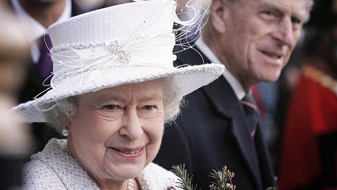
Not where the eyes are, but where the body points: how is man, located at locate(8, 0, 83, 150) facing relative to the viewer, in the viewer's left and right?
facing the viewer

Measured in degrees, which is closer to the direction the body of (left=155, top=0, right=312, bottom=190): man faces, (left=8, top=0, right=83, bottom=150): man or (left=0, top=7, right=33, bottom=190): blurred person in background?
the blurred person in background

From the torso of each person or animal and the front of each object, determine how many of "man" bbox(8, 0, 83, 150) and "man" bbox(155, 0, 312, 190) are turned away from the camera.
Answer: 0

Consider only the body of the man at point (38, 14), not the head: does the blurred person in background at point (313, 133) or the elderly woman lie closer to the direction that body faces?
the elderly woman

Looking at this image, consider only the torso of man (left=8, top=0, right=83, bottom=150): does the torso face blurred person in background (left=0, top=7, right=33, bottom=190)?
yes

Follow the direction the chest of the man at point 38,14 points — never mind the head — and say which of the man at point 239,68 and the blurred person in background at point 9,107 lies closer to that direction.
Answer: the blurred person in background
